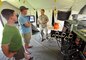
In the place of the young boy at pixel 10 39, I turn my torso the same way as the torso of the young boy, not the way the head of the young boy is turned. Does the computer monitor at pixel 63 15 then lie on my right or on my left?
on my left

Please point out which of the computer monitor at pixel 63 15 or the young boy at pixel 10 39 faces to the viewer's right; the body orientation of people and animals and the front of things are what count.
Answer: the young boy

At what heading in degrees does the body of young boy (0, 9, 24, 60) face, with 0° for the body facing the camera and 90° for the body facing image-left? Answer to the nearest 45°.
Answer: approximately 270°

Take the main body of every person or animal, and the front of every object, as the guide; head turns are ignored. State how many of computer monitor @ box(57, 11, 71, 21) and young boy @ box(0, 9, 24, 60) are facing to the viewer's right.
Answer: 1

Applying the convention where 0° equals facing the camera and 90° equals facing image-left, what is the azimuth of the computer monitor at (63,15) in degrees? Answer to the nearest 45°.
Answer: approximately 0°
